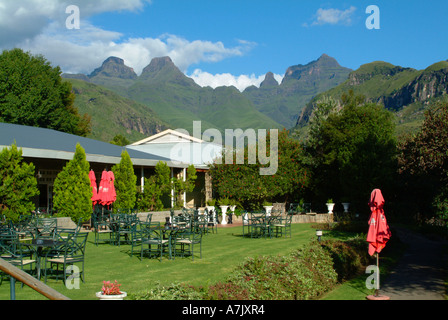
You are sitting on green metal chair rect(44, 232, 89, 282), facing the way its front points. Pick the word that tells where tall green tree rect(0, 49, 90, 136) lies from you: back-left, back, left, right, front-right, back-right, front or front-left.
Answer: back-right

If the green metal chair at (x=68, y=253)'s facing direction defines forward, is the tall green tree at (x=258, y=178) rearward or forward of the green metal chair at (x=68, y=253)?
rearward

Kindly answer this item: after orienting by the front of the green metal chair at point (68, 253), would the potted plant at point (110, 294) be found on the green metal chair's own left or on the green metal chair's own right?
on the green metal chair's own left

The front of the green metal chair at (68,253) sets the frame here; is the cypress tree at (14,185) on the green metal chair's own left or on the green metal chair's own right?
on the green metal chair's own right

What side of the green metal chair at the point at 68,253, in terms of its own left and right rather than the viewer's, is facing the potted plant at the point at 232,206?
back
